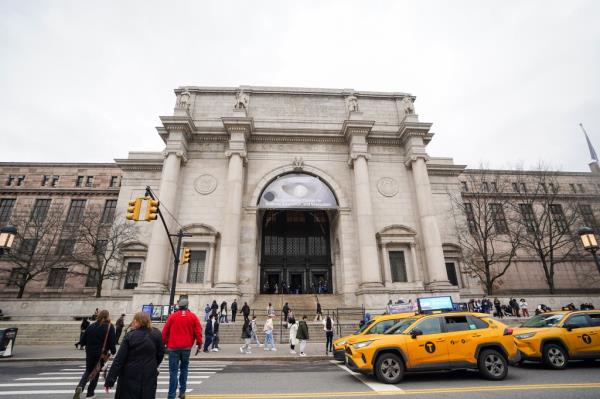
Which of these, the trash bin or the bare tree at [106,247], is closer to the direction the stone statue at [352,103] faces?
the trash bin

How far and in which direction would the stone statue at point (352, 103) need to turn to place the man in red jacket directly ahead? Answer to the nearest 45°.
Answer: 0° — it already faces them

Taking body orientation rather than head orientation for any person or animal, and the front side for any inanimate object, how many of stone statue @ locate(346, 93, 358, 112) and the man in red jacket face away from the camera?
1

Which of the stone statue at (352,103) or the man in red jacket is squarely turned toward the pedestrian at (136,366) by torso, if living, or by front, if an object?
the stone statue

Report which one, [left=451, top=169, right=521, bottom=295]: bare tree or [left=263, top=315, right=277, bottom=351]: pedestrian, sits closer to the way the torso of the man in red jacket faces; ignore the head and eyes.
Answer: the pedestrian

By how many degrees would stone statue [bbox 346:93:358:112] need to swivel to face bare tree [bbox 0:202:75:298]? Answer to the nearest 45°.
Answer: approximately 90° to its right

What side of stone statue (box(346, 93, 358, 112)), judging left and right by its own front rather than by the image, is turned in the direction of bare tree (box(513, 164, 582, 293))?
left

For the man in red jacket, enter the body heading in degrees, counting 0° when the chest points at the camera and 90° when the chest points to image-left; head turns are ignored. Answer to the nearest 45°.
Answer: approximately 180°

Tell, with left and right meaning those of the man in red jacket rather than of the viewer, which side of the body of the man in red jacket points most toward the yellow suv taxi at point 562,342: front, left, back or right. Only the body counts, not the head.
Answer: right

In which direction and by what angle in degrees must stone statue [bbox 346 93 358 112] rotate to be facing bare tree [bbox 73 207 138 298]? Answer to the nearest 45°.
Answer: approximately 90° to its right

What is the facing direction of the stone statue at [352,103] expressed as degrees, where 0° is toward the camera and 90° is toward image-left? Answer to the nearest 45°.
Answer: approximately 0°
